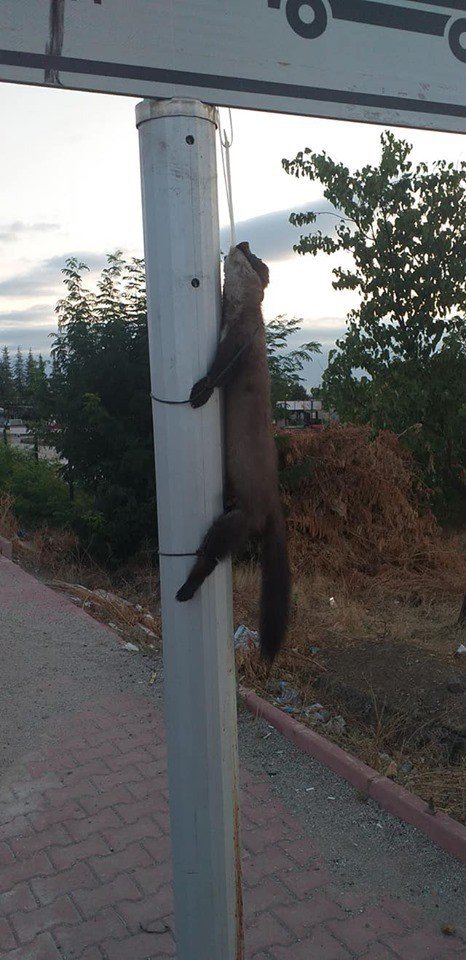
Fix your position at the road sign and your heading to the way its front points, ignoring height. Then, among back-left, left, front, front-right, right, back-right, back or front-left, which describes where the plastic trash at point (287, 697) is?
back

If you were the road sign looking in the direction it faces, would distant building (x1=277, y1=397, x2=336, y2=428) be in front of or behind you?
behind

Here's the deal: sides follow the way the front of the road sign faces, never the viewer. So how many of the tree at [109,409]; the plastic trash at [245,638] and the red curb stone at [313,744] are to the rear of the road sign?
3

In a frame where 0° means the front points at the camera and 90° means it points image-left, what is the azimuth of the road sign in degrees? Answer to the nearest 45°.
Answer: approximately 0°

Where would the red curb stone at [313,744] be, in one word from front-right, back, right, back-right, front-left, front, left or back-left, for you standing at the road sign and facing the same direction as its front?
back

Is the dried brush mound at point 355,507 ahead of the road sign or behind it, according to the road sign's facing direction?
behind

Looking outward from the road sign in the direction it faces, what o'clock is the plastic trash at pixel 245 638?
The plastic trash is roughly at 6 o'clock from the road sign.

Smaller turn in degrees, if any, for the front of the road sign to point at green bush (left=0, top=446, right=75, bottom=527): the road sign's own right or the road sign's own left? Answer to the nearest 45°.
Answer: approximately 180°

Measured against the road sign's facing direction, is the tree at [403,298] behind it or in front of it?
behind
